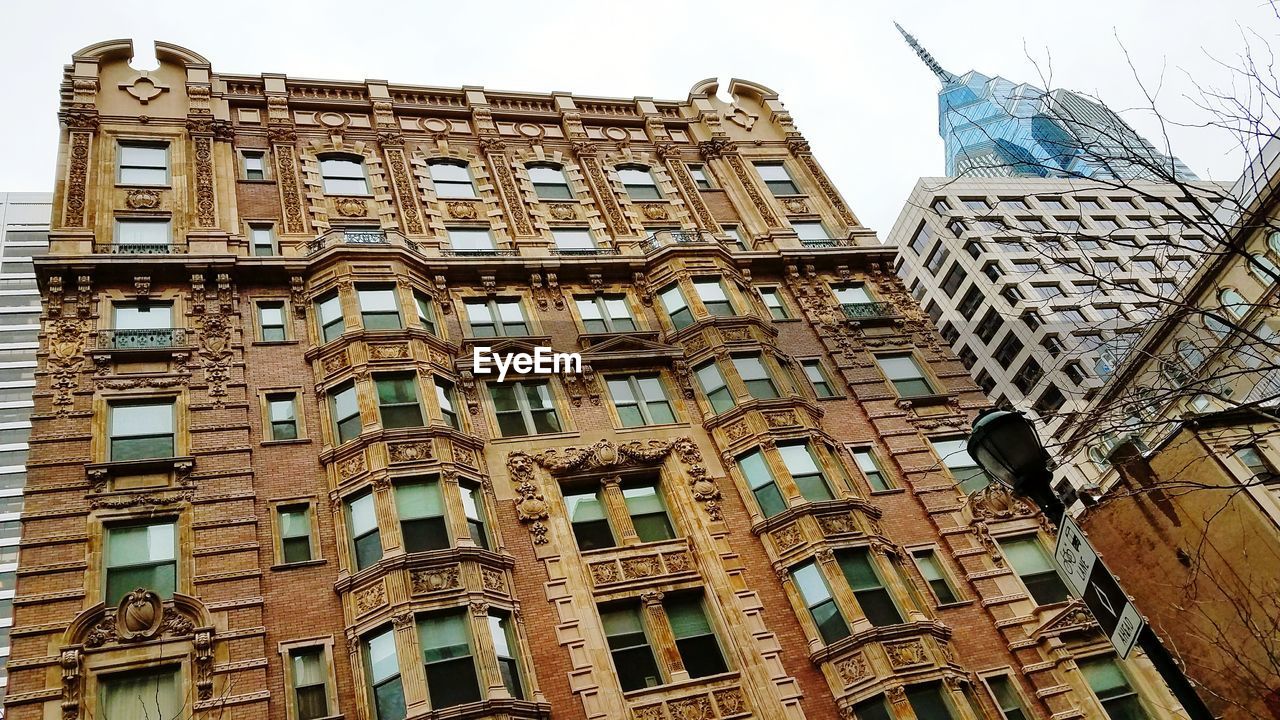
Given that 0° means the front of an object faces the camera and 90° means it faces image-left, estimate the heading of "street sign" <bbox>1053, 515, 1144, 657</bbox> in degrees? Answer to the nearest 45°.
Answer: approximately 45°

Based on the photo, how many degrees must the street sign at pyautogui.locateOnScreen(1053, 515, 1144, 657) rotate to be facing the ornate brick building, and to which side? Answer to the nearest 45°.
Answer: approximately 90° to its right
